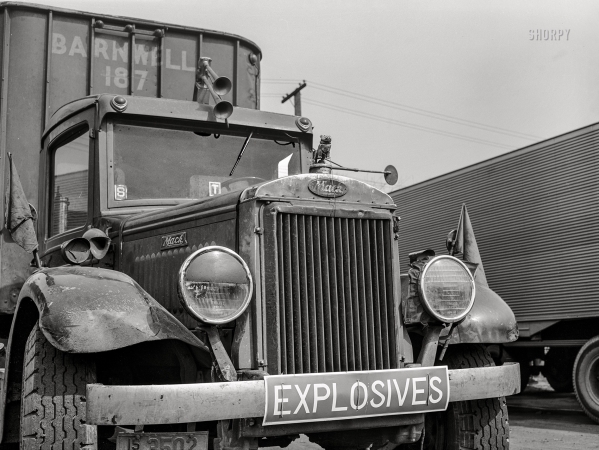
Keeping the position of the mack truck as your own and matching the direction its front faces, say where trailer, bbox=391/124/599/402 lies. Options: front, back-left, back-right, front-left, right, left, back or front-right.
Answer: left

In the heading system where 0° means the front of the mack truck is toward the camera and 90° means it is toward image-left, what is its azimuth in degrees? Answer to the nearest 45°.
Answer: approximately 315°

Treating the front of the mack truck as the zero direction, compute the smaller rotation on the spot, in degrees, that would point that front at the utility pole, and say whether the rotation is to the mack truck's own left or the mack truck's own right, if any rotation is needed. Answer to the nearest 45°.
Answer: approximately 135° to the mack truck's own left

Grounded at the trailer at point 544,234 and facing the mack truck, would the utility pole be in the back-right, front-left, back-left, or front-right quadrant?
back-right
